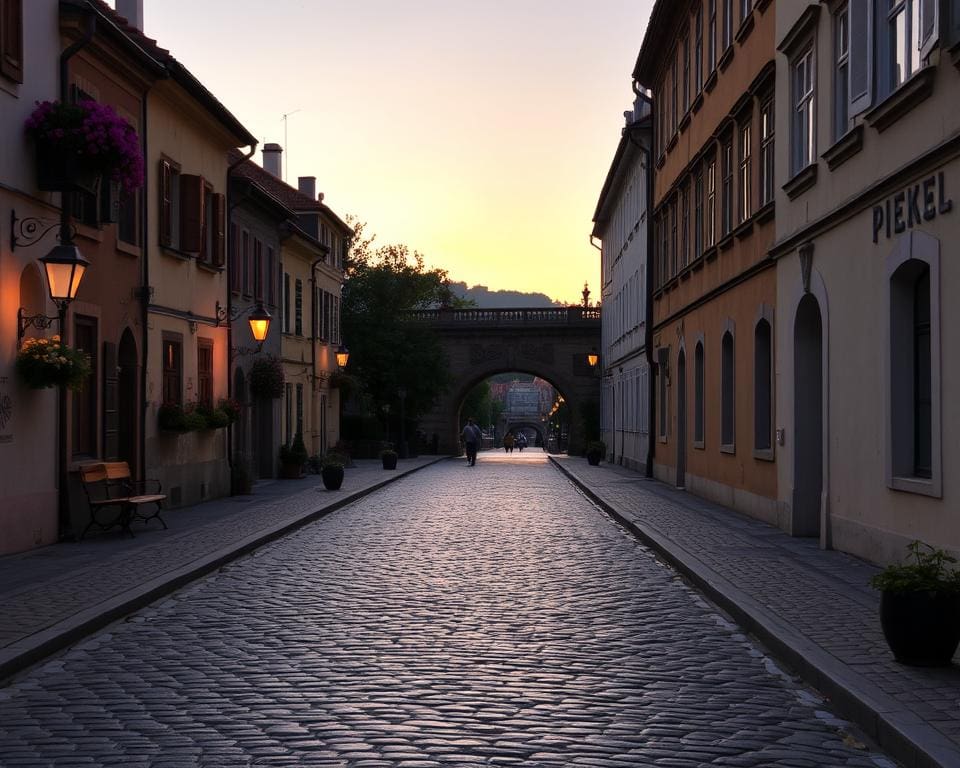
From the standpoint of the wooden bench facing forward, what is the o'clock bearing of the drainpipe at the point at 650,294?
The drainpipe is roughly at 9 o'clock from the wooden bench.

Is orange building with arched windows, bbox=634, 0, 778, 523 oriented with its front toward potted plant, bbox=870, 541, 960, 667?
no

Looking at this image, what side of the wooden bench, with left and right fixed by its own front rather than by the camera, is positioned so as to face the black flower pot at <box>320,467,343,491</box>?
left

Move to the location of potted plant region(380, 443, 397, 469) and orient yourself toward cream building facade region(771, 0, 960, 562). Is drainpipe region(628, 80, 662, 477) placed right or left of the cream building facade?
left

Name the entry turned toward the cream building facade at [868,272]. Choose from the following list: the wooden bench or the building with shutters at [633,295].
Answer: the wooden bench

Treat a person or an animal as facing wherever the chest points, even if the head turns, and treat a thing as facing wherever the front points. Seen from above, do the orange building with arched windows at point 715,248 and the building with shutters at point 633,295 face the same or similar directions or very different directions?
same or similar directions

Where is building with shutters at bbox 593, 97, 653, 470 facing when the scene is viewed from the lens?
facing to the left of the viewer

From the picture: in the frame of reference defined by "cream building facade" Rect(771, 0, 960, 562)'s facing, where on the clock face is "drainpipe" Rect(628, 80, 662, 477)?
The drainpipe is roughly at 4 o'clock from the cream building facade.

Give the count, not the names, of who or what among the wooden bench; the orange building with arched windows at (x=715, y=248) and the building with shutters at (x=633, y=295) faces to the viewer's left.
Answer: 2

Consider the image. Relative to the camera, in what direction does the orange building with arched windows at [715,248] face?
facing to the left of the viewer

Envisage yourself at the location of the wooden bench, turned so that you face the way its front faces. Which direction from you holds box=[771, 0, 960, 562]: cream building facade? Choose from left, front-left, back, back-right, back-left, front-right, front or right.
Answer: front

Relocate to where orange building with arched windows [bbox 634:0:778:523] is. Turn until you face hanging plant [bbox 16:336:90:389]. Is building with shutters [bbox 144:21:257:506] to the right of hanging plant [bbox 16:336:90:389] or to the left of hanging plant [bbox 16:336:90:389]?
right

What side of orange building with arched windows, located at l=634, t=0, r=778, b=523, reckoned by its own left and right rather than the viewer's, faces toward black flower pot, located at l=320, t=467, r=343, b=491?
front

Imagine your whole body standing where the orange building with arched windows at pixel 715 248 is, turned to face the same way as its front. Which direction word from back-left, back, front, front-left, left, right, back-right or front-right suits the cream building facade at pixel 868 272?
left

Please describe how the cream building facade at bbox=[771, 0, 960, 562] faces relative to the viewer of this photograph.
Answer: facing the viewer and to the left of the viewer

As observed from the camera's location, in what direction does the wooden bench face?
facing the viewer and to the right of the viewer

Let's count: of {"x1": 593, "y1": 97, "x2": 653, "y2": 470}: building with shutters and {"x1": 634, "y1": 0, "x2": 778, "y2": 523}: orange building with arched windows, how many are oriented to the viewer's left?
2

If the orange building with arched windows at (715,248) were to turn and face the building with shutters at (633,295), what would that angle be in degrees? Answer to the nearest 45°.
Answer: approximately 90° to its right

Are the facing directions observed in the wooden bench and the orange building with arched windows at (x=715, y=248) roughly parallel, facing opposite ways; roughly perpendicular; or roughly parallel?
roughly parallel, facing opposite ways
